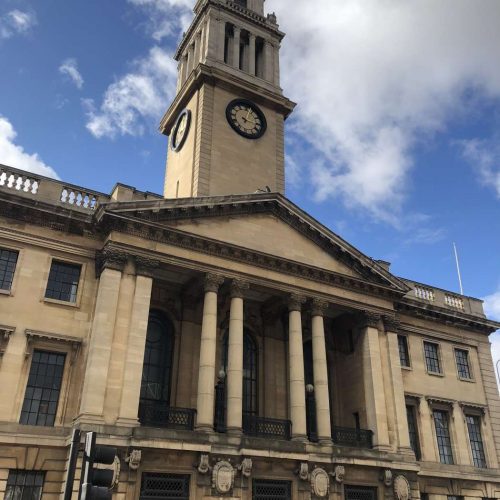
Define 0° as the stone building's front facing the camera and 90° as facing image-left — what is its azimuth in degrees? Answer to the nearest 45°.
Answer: approximately 315°
